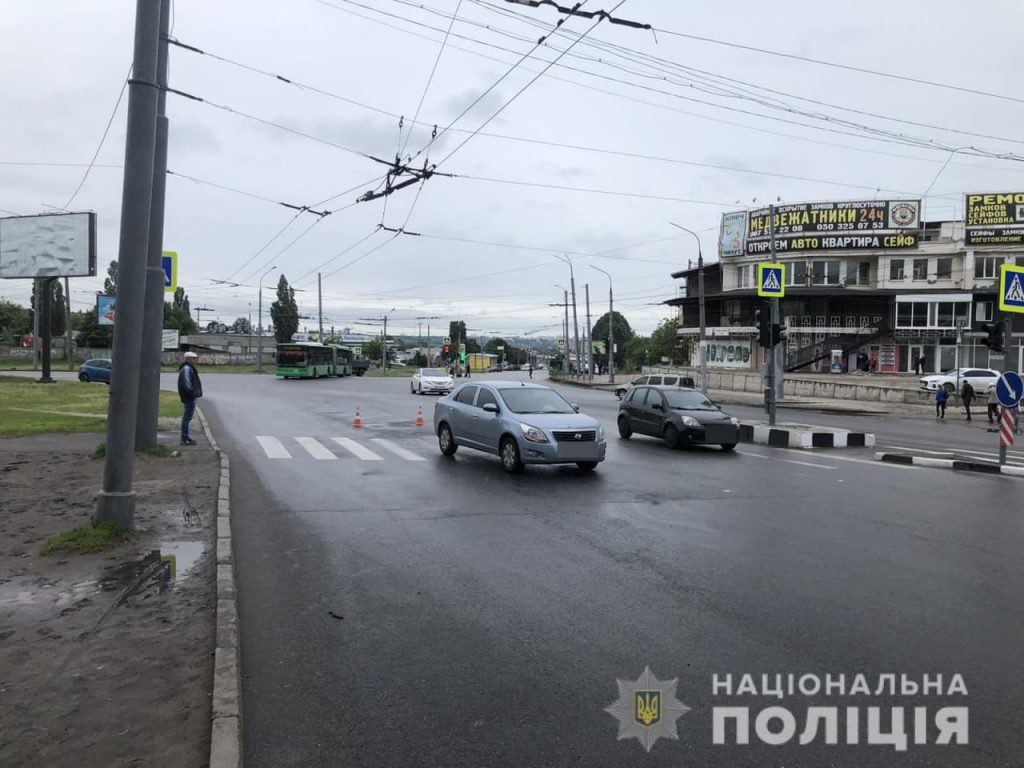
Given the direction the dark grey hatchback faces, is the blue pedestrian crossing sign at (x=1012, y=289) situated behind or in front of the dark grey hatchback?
in front

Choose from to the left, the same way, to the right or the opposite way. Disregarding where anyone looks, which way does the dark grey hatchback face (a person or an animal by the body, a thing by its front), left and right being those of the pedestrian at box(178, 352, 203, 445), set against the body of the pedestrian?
to the right

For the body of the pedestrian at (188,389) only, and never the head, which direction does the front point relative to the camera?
to the viewer's right

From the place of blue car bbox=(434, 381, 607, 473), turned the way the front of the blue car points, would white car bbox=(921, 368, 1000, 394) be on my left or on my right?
on my left

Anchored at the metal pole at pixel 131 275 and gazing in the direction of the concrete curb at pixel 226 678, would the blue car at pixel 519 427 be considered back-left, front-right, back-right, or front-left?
back-left

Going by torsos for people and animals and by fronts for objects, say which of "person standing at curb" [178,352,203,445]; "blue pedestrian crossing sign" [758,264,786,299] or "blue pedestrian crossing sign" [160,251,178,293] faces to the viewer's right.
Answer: the person standing at curb

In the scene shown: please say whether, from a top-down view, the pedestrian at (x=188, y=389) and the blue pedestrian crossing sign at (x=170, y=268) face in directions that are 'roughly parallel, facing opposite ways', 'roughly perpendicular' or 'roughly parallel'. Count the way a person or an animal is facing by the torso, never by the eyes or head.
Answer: roughly perpendicular

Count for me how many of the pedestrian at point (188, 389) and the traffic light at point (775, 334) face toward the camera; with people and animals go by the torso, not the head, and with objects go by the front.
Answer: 0

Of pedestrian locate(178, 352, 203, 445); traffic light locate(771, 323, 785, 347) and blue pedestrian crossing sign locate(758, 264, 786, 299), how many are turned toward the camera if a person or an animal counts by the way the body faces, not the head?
1

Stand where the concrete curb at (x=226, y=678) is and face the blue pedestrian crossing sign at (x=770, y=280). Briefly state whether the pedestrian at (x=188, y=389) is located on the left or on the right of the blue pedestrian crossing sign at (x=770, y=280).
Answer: left

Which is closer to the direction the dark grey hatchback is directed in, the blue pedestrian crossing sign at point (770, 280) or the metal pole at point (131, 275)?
the metal pole
